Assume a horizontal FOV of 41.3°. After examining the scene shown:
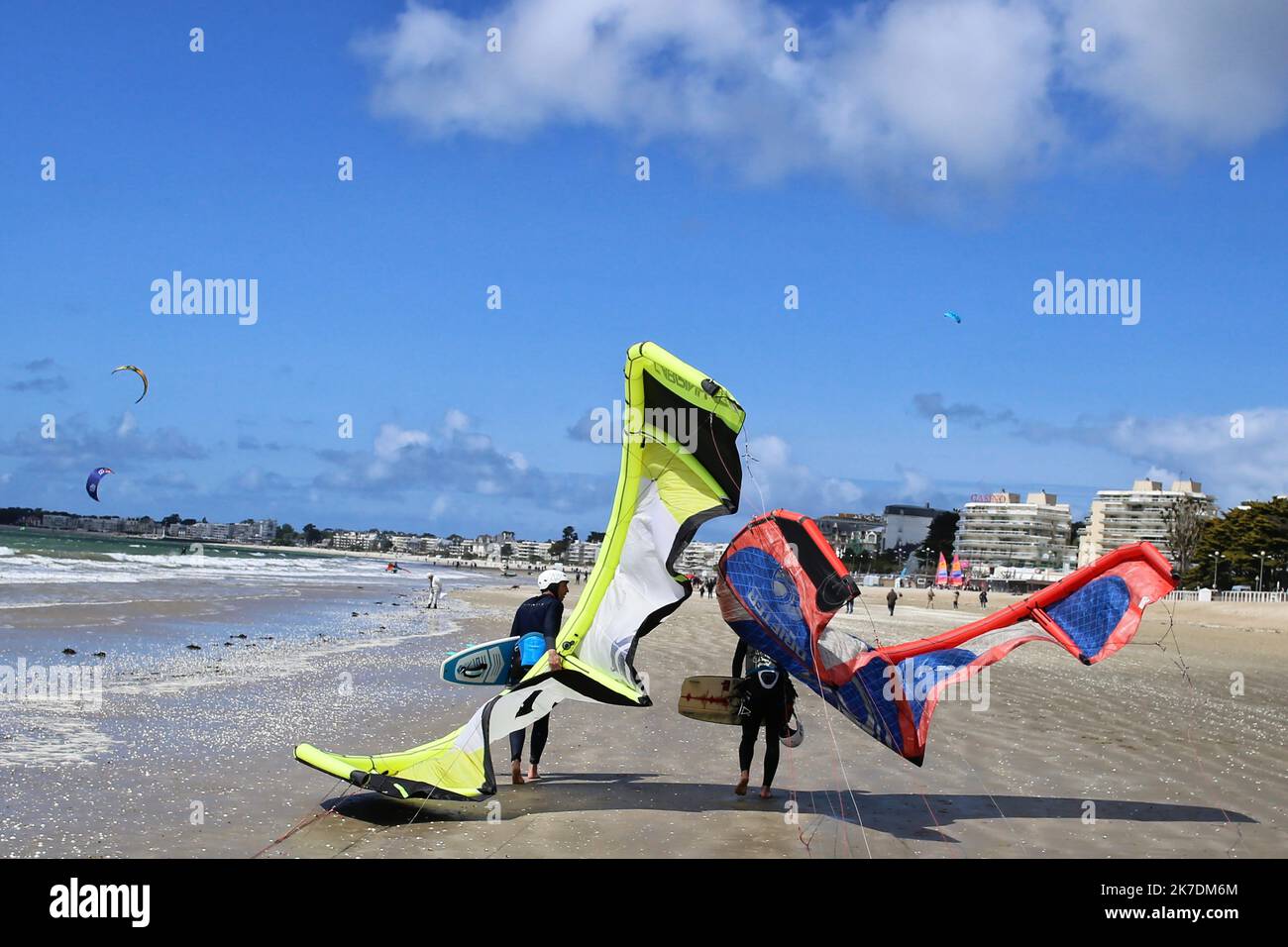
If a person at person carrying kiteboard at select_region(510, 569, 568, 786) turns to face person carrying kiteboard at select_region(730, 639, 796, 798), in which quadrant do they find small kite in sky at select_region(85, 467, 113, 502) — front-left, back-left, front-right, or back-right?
back-left

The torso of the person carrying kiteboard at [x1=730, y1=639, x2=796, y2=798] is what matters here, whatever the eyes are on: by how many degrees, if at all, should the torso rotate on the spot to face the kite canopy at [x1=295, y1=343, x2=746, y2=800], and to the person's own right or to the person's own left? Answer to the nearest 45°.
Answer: approximately 135° to the person's own left

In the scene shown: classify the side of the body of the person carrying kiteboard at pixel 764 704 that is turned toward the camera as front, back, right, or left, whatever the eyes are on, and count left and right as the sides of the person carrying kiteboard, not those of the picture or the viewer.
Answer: back

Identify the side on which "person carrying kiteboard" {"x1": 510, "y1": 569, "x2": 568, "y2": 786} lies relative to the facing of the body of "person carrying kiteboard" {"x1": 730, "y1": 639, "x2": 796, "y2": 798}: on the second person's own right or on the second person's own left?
on the second person's own left

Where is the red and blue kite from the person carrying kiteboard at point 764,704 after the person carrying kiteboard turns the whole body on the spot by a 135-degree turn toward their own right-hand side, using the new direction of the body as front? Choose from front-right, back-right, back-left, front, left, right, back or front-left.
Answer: front
